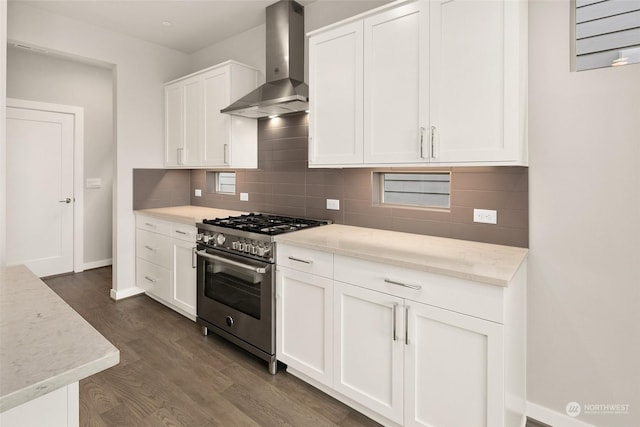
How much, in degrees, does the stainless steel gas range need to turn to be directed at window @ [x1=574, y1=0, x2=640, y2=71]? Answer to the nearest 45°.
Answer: approximately 90° to its left

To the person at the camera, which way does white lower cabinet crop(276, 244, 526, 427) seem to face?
facing the viewer and to the left of the viewer

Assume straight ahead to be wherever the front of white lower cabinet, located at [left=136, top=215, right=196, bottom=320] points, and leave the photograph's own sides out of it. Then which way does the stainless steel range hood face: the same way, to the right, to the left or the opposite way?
the same way

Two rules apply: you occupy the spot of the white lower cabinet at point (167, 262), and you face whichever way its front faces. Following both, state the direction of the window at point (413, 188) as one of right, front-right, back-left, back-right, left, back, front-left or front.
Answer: left

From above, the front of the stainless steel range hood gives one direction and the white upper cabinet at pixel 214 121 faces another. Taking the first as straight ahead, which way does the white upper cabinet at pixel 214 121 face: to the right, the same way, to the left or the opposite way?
the same way

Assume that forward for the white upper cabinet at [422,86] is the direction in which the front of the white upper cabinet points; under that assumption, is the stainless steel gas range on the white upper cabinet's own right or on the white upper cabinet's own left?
on the white upper cabinet's own right

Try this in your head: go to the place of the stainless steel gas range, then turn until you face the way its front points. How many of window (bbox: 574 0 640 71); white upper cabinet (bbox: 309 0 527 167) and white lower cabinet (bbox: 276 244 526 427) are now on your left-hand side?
3

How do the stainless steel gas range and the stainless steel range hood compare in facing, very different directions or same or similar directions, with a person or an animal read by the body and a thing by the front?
same or similar directions

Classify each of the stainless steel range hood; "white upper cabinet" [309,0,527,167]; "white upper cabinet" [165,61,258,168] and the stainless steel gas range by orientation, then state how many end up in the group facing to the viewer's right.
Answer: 0

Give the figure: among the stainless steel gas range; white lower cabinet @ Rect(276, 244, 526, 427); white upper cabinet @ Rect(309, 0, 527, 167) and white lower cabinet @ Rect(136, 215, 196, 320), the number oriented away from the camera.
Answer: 0

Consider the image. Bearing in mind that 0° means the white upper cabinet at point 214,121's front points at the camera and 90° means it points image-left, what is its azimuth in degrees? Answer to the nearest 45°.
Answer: approximately 45°

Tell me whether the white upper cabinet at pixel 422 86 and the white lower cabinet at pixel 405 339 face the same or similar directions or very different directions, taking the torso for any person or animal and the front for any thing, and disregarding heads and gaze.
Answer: same or similar directions
